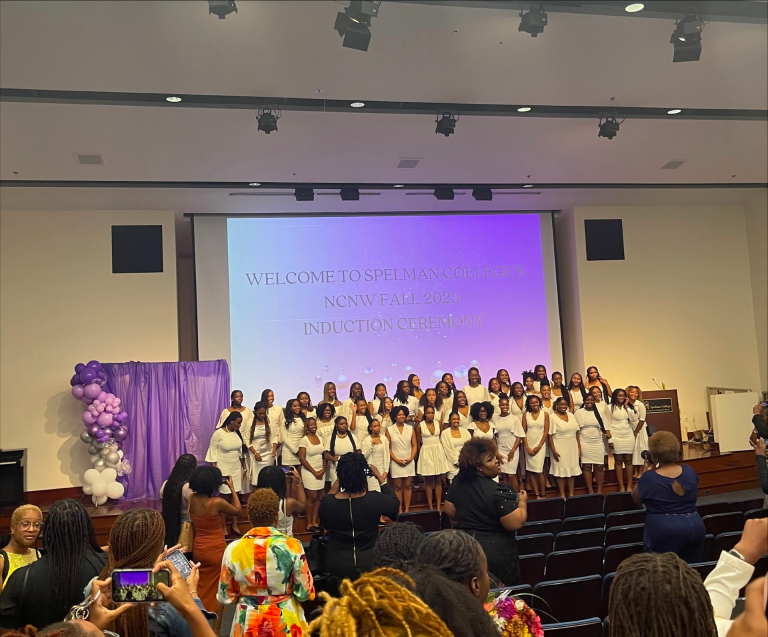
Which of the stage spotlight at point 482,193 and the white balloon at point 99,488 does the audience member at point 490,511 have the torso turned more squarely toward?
the stage spotlight

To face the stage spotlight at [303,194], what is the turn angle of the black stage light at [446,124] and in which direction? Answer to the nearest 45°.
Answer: approximately 45° to its left

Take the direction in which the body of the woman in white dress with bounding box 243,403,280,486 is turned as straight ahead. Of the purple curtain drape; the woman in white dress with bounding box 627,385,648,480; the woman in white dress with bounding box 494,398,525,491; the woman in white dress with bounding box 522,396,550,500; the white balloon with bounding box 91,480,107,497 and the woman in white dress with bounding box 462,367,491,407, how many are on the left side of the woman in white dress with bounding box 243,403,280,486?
4

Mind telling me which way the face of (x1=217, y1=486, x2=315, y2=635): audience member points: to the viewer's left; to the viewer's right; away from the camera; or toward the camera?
away from the camera

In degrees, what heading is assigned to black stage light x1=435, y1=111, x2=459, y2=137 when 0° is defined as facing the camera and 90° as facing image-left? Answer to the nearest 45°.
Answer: approximately 180°

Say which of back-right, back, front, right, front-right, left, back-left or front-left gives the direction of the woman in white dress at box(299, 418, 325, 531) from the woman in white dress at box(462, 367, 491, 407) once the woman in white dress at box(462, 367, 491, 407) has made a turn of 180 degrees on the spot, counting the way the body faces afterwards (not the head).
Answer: back-left

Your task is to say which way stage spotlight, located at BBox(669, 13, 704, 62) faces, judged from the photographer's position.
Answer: facing away from the viewer

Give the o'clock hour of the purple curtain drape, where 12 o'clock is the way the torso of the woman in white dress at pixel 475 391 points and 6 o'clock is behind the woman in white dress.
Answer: The purple curtain drape is roughly at 3 o'clock from the woman in white dress.

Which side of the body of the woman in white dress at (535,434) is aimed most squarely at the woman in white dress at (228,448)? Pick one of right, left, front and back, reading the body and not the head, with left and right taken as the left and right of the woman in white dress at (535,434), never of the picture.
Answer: right

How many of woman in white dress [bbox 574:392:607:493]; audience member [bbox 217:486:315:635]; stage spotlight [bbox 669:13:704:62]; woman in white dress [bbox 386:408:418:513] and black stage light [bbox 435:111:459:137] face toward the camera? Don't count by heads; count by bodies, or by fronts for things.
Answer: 2

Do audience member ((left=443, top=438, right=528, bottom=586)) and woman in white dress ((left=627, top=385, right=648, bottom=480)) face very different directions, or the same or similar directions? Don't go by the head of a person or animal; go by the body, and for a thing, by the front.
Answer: very different directions
